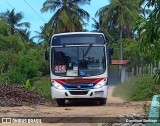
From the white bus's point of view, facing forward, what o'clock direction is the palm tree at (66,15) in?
The palm tree is roughly at 6 o'clock from the white bus.

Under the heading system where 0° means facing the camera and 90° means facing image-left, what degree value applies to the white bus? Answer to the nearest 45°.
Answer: approximately 0°
